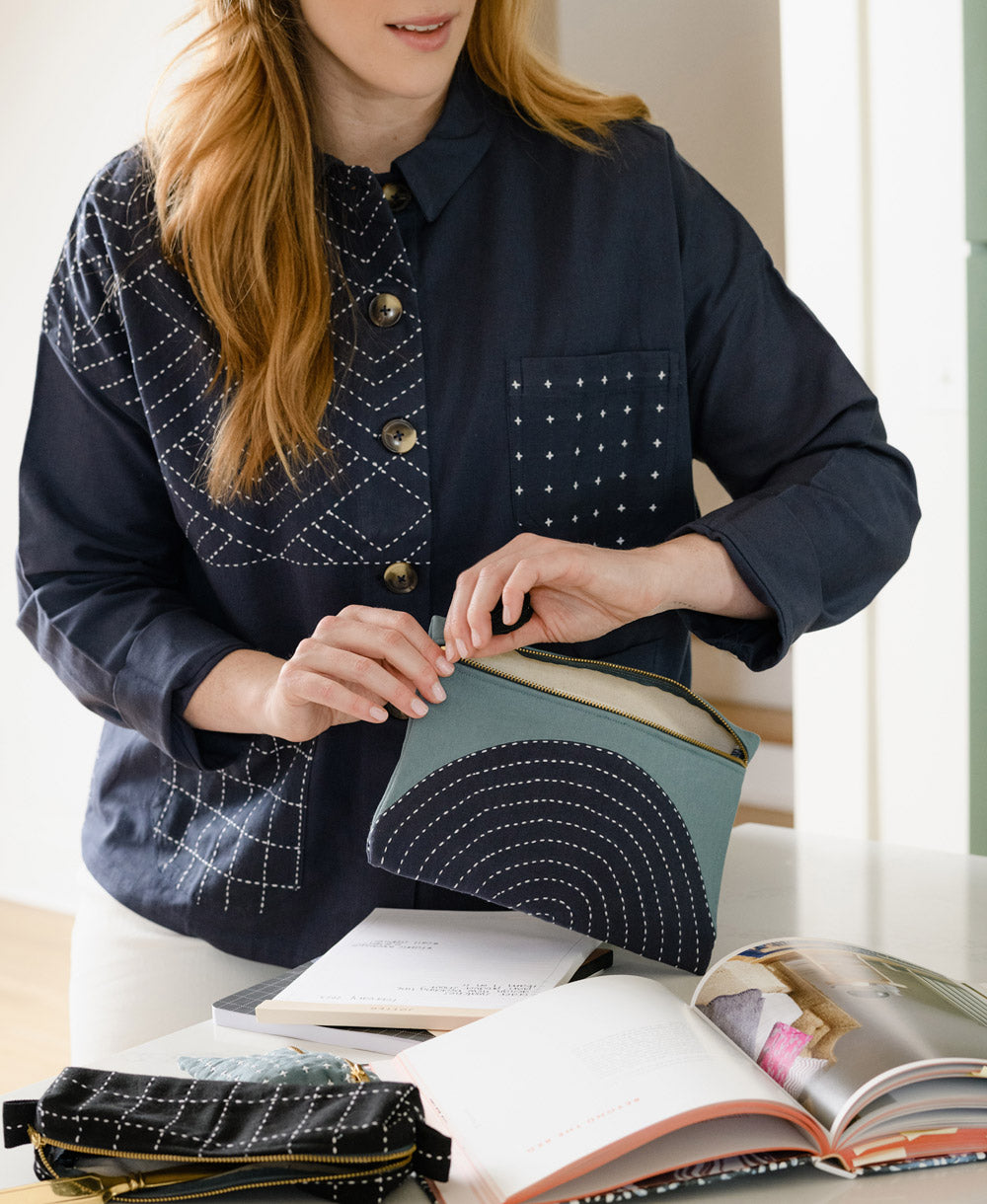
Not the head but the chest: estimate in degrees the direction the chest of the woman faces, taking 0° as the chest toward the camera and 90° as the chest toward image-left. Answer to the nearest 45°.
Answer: approximately 0°

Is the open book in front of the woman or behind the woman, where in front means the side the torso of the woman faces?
in front
